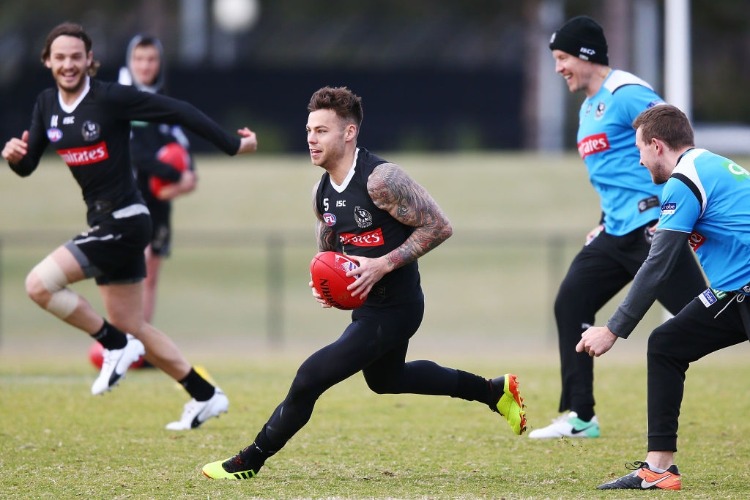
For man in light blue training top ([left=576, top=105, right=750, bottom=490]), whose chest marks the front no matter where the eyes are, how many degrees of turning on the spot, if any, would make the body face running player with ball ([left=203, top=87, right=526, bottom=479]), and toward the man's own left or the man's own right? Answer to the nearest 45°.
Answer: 0° — they already face them

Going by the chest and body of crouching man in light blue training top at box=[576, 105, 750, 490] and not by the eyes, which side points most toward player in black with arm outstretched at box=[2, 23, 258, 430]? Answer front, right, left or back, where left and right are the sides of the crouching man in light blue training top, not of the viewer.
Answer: front

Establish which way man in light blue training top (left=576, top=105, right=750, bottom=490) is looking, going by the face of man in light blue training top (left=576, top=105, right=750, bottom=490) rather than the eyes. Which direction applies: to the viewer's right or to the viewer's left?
to the viewer's left

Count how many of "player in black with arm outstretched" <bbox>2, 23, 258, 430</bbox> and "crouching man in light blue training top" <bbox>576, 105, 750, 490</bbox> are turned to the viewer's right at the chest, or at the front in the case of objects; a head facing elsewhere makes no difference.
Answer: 0

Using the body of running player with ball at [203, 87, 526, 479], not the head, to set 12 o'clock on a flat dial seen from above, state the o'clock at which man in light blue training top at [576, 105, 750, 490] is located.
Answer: The man in light blue training top is roughly at 8 o'clock from the running player with ball.

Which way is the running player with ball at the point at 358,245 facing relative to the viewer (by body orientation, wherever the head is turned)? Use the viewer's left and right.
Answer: facing the viewer and to the left of the viewer

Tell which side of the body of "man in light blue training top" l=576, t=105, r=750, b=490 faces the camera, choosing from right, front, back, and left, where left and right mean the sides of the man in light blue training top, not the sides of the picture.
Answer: left

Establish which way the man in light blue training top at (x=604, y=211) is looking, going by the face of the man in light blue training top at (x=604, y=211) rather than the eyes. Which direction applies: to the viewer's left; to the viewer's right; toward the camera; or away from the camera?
to the viewer's left

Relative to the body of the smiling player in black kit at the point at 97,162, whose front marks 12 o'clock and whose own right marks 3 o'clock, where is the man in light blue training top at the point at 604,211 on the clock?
The man in light blue training top is roughly at 8 o'clock from the smiling player in black kit.
